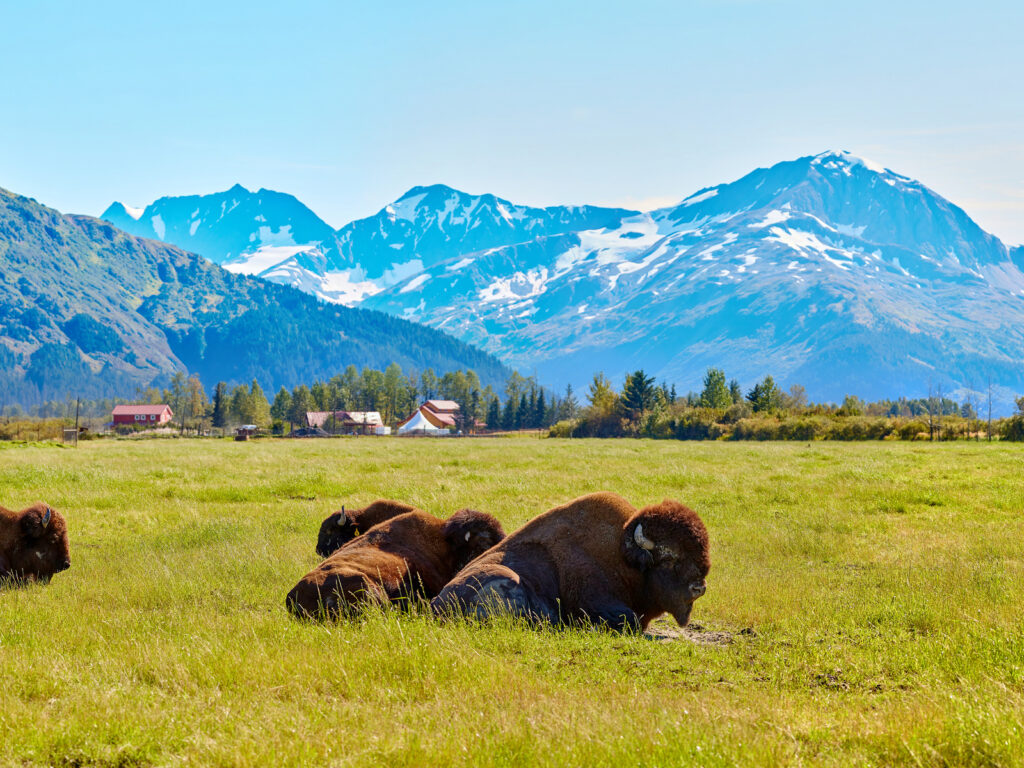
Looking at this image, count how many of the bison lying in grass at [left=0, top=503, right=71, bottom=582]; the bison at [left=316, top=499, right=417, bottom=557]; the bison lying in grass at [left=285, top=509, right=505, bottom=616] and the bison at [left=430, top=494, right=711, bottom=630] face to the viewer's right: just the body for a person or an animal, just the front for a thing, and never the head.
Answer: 3

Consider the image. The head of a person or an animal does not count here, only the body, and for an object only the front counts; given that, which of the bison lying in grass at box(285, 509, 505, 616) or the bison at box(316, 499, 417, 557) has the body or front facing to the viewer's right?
the bison lying in grass

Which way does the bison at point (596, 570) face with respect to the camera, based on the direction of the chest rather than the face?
to the viewer's right

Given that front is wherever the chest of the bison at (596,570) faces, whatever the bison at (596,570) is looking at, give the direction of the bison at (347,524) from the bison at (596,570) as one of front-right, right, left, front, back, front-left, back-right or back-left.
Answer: back-left

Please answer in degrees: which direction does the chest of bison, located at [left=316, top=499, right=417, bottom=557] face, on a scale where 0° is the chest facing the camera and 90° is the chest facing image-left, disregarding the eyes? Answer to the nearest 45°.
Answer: approximately 90°

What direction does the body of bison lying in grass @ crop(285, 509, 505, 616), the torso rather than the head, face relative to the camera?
to the viewer's right

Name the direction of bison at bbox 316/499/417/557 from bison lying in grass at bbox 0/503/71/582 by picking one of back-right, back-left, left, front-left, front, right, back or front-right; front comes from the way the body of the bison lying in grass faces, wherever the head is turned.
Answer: front-left

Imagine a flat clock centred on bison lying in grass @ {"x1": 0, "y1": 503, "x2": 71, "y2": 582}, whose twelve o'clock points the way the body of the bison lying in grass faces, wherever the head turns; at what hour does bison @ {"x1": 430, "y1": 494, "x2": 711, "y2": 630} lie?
The bison is roughly at 2 o'clock from the bison lying in grass.

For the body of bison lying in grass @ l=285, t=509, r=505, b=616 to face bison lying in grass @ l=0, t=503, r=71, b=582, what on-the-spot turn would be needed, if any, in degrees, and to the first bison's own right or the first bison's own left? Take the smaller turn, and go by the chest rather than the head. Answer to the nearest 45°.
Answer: approximately 135° to the first bison's own left

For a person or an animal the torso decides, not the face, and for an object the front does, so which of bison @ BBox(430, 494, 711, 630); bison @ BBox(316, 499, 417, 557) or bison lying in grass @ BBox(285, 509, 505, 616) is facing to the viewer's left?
bison @ BBox(316, 499, 417, 557)

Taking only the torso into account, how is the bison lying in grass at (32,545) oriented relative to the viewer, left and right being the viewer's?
facing to the right of the viewer
